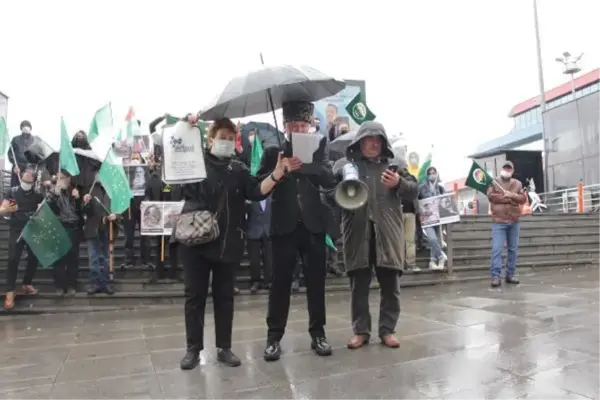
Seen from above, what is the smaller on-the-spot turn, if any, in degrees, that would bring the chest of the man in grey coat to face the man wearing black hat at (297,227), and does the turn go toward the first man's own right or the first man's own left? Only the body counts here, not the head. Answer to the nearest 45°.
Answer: approximately 45° to the first man's own right

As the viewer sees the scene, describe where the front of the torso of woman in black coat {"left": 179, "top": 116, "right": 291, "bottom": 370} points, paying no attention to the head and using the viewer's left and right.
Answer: facing the viewer

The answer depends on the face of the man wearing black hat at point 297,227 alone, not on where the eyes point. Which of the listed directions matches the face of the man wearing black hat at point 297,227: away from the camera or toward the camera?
toward the camera

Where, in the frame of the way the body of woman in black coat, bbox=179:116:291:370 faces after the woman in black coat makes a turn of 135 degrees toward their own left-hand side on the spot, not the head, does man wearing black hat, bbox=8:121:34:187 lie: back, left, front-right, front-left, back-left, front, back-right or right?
left

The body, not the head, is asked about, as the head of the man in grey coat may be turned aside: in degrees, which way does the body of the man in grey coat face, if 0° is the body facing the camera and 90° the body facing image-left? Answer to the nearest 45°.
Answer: approximately 0°

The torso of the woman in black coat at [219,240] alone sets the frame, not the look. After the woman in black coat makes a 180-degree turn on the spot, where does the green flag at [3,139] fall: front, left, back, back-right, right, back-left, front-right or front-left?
front-left

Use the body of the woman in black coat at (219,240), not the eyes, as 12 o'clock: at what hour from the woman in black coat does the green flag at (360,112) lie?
The green flag is roughly at 7 o'clock from the woman in black coat.

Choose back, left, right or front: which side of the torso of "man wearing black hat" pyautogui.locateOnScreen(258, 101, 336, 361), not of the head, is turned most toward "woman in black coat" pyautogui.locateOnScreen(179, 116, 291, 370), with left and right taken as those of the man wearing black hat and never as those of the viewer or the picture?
right

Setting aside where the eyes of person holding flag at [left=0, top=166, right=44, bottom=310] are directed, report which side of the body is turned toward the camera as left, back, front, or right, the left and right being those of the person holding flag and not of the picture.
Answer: front

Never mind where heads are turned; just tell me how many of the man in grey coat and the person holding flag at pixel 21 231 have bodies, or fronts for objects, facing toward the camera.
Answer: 2

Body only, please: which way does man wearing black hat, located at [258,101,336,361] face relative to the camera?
toward the camera

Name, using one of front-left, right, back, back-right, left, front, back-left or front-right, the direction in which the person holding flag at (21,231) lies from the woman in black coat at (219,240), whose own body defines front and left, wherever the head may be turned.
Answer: back-right

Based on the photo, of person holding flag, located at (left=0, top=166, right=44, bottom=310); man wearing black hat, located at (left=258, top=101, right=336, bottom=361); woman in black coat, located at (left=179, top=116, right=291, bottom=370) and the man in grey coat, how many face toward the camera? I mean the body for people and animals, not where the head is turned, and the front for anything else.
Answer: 4

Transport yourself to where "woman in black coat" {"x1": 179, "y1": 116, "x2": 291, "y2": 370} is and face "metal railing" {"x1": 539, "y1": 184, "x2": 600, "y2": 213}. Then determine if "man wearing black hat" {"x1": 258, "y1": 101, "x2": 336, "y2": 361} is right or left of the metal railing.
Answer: right

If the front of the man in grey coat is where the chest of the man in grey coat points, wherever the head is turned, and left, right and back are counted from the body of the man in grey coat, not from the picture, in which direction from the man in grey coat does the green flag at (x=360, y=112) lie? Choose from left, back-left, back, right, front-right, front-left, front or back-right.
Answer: back

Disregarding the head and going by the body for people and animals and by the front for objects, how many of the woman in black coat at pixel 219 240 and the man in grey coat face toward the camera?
2

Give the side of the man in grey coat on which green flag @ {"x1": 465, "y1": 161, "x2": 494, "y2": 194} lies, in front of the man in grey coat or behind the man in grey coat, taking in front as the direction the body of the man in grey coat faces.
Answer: behind

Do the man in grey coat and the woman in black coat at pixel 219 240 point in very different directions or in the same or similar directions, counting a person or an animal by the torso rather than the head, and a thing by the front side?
same or similar directions

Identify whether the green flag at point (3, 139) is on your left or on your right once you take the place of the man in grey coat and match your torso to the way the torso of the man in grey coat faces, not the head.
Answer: on your right

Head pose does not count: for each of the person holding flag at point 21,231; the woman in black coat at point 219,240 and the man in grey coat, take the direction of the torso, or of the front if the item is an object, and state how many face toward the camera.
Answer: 3
